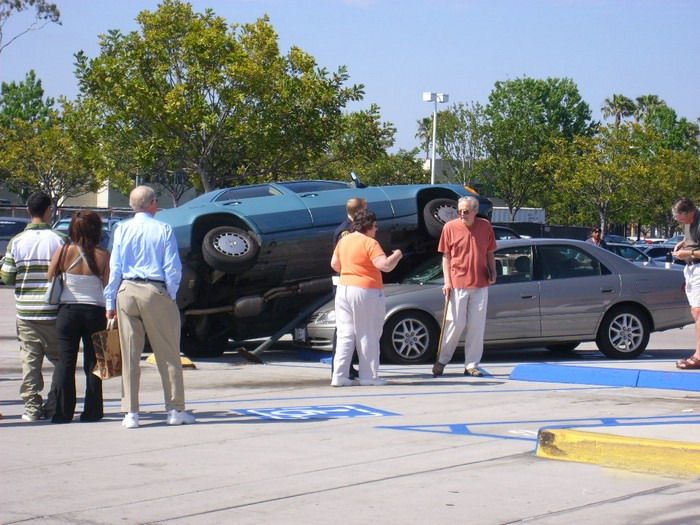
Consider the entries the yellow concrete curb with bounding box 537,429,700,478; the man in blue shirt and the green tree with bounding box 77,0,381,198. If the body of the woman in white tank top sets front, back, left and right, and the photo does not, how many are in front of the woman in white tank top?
1

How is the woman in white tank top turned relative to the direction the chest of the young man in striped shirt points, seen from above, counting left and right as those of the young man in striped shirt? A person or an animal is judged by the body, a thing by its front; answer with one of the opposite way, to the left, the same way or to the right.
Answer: the same way

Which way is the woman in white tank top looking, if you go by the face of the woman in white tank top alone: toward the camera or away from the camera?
away from the camera

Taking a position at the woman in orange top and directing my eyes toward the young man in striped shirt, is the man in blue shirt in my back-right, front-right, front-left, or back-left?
front-left

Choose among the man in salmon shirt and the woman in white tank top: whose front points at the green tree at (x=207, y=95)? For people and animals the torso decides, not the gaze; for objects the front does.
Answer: the woman in white tank top

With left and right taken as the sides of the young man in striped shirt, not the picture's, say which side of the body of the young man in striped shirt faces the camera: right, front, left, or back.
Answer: back

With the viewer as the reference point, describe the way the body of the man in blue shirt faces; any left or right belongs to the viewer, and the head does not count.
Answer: facing away from the viewer

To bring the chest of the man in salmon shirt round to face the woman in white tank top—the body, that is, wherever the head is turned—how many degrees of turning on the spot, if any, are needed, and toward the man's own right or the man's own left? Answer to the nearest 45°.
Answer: approximately 45° to the man's own right

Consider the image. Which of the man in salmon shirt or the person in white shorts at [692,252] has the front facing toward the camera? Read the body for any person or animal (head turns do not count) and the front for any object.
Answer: the man in salmon shirt

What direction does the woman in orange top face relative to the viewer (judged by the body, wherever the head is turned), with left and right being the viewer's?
facing away from the viewer and to the right of the viewer

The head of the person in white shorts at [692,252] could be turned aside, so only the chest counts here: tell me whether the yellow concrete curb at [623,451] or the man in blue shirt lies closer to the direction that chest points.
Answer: the man in blue shirt

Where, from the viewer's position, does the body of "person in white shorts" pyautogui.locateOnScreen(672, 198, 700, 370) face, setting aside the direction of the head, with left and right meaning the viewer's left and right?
facing to the left of the viewer

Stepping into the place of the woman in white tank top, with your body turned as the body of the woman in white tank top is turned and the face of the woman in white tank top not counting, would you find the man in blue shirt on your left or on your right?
on your right

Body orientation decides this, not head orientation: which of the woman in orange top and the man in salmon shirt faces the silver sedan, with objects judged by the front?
the woman in orange top

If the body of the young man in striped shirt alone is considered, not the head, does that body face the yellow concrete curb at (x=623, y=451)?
no

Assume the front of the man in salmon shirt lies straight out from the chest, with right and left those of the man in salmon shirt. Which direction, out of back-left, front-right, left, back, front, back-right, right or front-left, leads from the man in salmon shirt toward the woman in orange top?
front-right

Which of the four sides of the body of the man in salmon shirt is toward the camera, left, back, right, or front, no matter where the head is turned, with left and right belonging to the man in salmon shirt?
front
